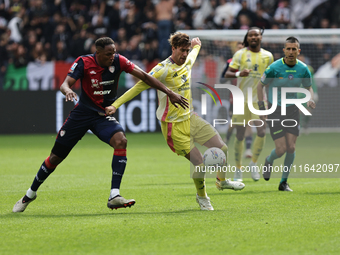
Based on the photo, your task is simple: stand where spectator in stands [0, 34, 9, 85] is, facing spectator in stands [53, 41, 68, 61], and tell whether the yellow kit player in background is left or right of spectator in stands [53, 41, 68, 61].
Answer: right

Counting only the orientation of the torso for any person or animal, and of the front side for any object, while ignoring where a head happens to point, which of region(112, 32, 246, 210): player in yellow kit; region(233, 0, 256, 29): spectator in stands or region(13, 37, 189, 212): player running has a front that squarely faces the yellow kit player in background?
the spectator in stands

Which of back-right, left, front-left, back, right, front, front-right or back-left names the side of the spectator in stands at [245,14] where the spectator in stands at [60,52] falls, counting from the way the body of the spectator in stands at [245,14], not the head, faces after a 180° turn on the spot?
left

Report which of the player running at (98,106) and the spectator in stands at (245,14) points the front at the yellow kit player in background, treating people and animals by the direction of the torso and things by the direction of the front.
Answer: the spectator in stands

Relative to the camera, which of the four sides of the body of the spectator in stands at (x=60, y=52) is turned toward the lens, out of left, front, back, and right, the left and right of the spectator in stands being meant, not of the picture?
front

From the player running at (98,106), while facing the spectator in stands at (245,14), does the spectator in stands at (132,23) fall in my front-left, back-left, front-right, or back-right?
front-left

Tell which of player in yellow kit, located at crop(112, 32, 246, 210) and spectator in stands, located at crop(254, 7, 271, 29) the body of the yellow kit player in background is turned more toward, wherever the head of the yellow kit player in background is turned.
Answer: the player in yellow kit

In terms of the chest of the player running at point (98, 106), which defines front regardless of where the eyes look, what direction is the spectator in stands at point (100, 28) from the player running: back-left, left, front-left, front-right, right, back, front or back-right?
back-left

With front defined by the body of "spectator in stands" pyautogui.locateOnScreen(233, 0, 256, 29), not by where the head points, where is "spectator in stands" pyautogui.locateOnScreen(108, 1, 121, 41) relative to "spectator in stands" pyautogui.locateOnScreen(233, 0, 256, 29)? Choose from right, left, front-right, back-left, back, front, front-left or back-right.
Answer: right

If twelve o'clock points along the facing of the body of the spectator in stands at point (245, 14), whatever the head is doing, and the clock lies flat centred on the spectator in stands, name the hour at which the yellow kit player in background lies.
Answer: The yellow kit player in background is roughly at 12 o'clock from the spectator in stands.

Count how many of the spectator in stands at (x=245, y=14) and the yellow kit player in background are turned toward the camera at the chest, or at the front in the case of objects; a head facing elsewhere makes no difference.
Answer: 2

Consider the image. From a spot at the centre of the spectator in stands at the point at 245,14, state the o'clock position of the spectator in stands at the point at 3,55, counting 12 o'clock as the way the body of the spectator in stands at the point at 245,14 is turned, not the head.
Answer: the spectator in stands at the point at 3,55 is roughly at 3 o'clock from the spectator in stands at the point at 245,14.

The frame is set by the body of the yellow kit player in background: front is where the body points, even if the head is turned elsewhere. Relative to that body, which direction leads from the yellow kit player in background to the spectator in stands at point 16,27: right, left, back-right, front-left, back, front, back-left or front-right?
back-right

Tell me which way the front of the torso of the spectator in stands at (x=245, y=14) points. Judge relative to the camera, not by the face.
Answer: toward the camera
